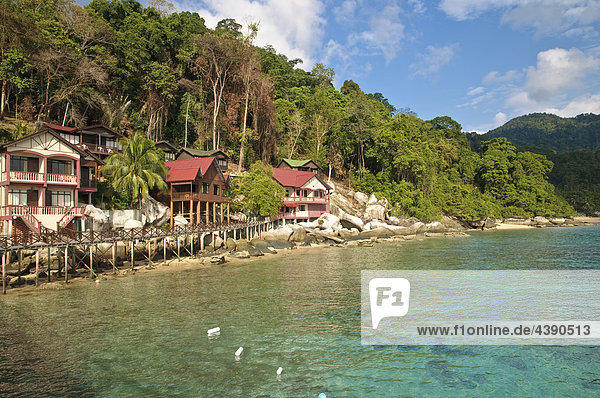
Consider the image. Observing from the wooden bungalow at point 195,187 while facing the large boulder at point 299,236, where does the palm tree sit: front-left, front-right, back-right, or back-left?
back-right

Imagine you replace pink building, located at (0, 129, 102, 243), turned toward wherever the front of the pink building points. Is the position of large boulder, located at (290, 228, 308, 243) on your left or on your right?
on your left

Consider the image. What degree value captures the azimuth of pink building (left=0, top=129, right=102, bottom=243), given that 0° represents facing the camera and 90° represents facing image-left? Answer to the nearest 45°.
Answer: approximately 0°

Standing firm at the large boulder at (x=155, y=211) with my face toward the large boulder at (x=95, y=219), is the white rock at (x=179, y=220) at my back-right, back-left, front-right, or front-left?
back-left

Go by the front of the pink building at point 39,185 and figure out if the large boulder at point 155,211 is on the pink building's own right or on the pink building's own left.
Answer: on the pink building's own left

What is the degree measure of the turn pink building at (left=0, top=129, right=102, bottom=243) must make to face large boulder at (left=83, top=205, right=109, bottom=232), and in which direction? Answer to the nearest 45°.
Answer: approximately 90° to its left

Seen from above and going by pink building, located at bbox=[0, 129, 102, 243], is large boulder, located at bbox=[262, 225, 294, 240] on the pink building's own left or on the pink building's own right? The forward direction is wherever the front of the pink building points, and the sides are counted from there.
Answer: on the pink building's own left

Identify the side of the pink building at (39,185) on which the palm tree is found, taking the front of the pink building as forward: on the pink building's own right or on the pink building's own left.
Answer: on the pink building's own left

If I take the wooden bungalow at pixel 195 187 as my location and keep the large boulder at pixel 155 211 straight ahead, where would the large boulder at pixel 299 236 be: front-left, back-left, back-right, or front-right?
back-left

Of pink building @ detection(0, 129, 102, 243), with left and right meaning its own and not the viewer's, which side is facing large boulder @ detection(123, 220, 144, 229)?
left
